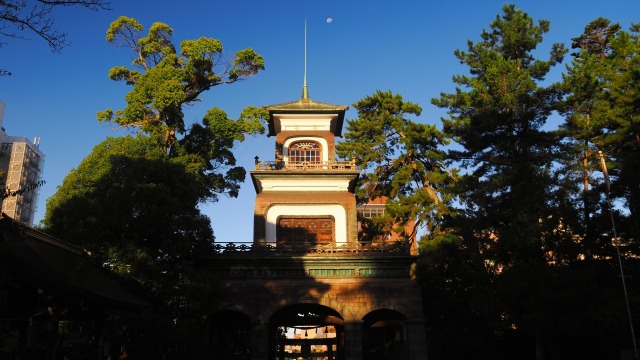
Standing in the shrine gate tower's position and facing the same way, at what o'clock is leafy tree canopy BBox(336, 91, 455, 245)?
The leafy tree canopy is roughly at 7 o'clock from the shrine gate tower.

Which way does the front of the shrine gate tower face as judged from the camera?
facing the viewer
